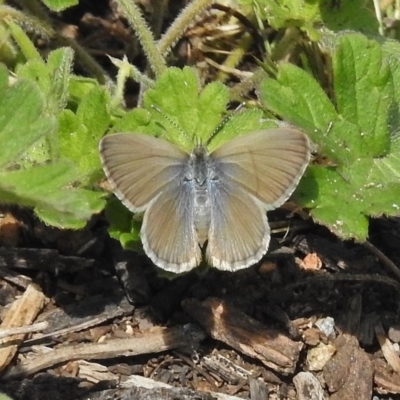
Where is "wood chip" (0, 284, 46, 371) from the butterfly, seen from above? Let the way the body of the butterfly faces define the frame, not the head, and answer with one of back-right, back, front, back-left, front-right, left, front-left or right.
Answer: left

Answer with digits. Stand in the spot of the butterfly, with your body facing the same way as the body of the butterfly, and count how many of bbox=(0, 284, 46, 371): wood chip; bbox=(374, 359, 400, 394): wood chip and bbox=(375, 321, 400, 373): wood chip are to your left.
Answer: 1

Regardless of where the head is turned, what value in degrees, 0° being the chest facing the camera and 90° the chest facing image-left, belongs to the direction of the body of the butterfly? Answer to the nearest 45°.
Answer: approximately 180°

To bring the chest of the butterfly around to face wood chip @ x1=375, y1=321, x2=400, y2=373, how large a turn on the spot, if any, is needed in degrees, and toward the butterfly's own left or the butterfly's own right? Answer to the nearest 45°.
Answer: approximately 90° to the butterfly's own right
